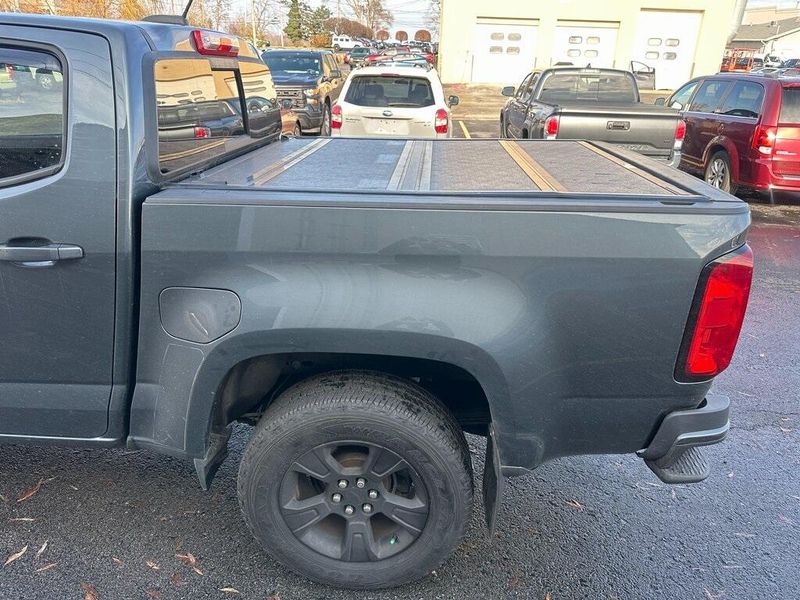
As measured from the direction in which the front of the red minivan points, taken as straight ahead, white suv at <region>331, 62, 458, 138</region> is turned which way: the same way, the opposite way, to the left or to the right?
the same way

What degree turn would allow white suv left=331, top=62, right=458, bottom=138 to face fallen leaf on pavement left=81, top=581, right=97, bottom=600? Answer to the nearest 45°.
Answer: approximately 180°

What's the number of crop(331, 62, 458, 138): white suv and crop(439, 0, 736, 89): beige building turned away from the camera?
1

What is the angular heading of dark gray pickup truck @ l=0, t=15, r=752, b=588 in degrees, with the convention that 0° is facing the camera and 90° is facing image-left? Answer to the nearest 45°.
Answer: approximately 90°

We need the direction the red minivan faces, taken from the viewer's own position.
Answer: facing away from the viewer and to the left of the viewer

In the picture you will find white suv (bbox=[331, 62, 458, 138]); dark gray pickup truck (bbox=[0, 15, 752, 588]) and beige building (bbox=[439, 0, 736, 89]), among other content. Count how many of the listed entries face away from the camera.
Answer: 1

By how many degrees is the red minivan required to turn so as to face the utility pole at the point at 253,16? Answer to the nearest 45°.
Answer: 0° — it already faces it

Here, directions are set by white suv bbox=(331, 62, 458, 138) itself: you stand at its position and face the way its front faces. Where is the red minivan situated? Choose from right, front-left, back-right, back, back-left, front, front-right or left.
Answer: right

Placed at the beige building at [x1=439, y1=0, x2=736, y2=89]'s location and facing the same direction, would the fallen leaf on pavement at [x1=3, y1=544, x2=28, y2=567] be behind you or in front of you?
in front

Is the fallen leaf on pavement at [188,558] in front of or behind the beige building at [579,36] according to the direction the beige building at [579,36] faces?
in front

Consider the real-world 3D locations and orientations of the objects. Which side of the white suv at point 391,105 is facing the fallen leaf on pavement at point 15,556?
back

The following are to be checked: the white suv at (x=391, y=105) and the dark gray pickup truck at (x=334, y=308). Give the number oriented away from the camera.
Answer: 1

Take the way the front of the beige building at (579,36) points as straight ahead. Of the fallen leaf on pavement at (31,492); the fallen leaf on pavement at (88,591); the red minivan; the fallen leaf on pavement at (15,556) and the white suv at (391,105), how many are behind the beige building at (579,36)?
0

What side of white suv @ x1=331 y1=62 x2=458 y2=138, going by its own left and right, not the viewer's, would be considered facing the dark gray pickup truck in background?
right

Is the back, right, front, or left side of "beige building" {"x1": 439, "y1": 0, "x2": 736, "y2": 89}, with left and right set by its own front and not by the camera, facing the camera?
front

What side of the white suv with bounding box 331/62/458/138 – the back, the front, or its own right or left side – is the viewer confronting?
back

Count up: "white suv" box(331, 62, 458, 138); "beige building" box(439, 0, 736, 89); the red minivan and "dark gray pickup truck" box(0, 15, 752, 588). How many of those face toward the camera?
1

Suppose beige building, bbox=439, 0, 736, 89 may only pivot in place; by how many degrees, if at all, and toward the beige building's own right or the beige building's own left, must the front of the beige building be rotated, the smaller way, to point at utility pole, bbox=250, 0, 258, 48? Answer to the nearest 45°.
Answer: approximately 90° to the beige building's own right

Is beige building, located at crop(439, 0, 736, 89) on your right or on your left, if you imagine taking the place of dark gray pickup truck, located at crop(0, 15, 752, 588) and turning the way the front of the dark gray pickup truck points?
on your right

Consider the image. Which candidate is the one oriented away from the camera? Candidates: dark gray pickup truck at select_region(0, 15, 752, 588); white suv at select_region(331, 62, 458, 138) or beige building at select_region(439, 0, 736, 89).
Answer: the white suv
